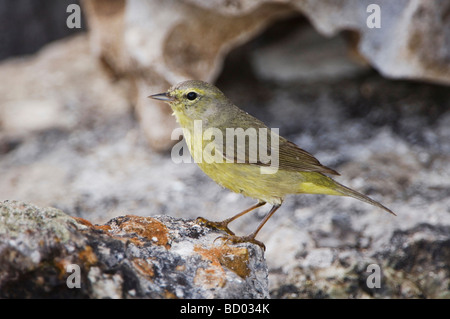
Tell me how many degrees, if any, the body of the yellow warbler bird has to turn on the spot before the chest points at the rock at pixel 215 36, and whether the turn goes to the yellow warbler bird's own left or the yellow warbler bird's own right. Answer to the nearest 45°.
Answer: approximately 90° to the yellow warbler bird's own right

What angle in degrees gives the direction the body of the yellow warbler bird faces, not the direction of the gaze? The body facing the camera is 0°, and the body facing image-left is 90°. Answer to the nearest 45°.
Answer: approximately 90°

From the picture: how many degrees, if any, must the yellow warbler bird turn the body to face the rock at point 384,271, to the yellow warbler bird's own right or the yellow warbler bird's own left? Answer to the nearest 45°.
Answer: approximately 180°
